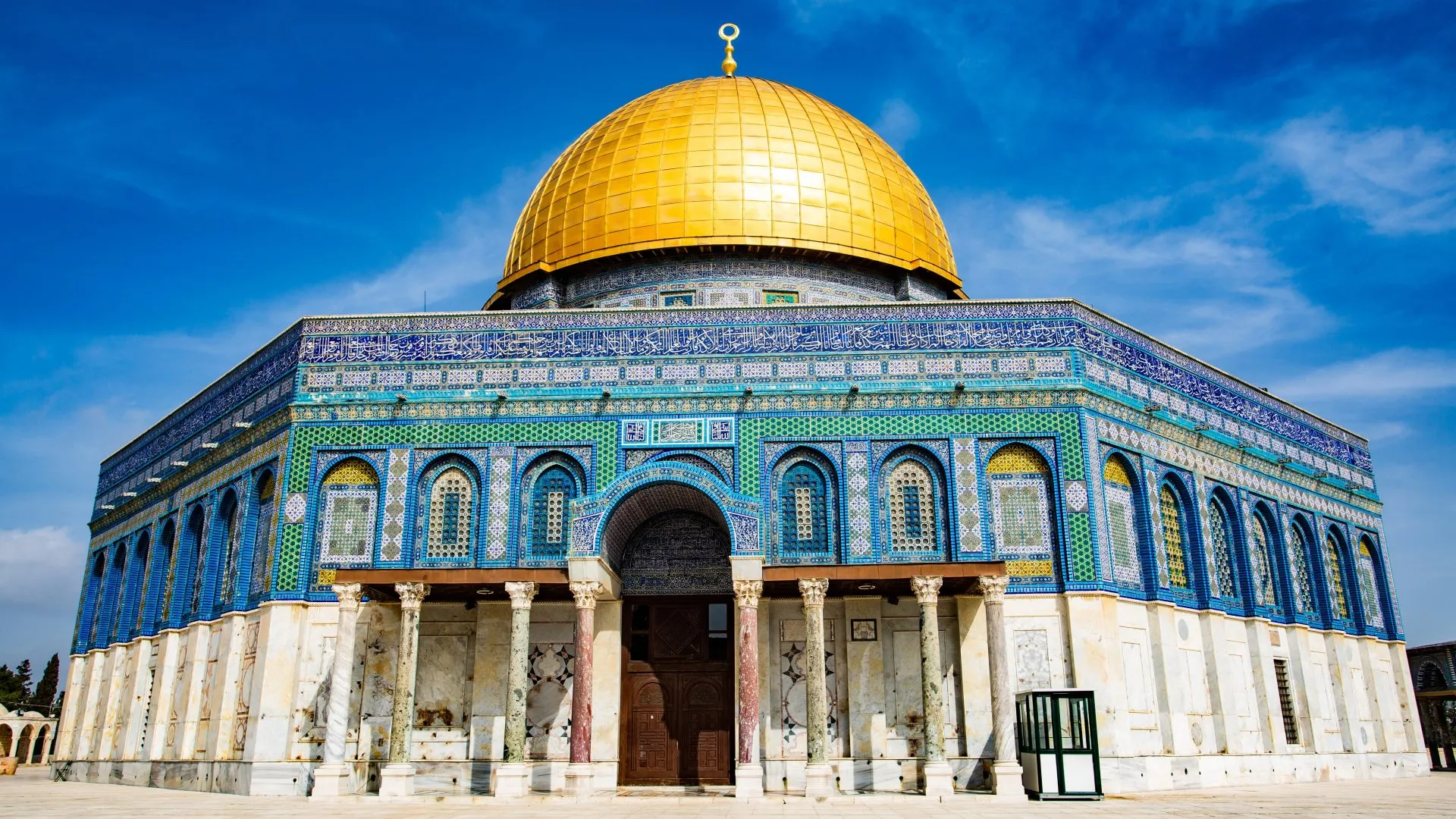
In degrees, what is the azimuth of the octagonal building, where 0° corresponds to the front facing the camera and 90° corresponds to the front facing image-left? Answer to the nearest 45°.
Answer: approximately 0°
